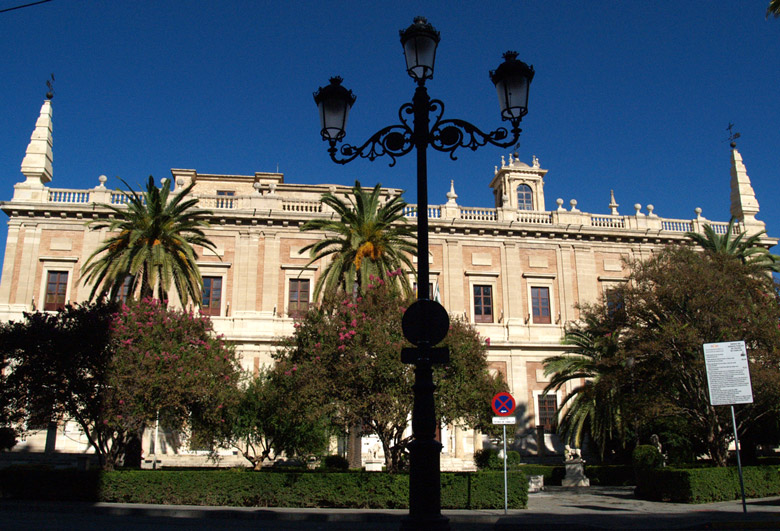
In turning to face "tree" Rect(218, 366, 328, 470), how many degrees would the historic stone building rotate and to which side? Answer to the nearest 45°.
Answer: approximately 45° to its right

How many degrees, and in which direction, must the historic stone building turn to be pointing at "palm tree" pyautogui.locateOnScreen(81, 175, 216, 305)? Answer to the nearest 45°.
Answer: approximately 45° to its right

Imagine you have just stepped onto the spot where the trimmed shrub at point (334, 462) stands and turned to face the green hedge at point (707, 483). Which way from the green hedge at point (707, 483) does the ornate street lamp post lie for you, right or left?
right

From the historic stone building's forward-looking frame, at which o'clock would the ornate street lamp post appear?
The ornate street lamp post is roughly at 12 o'clock from the historic stone building.

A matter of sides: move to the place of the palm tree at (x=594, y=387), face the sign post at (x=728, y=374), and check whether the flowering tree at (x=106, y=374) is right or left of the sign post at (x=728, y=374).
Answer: right

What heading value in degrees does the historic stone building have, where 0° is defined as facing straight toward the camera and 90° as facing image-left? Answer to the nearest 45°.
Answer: approximately 0°

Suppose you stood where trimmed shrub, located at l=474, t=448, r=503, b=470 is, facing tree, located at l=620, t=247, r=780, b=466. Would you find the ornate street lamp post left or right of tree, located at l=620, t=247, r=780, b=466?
right

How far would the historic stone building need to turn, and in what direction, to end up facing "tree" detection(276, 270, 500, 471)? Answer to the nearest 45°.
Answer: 0° — it already faces it

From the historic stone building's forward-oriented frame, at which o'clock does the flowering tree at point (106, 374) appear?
The flowering tree is roughly at 1 o'clock from the historic stone building.
